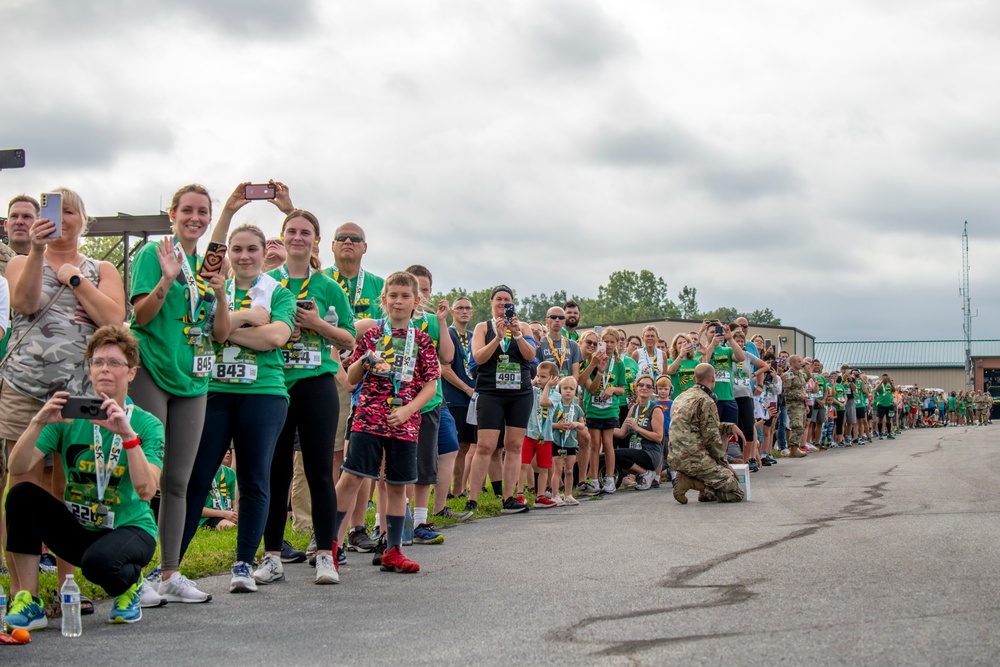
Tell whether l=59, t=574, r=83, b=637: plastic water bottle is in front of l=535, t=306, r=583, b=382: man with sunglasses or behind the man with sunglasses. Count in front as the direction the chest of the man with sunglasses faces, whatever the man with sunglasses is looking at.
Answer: in front

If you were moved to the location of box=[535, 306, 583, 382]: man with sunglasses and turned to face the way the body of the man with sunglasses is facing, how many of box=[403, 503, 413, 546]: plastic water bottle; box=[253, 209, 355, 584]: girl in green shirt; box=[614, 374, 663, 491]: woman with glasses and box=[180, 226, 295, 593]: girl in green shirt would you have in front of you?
3

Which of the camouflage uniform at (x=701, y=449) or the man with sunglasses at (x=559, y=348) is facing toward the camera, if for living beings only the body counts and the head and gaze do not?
the man with sunglasses

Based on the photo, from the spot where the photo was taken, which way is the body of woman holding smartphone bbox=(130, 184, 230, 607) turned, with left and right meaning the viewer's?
facing the viewer and to the right of the viewer

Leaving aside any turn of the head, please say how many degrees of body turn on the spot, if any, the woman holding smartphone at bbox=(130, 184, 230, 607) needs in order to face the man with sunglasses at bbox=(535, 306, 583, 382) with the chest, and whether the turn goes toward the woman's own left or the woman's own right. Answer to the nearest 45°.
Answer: approximately 90° to the woman's own left

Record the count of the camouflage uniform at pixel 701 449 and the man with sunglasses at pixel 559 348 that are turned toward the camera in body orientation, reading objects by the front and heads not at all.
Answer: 1

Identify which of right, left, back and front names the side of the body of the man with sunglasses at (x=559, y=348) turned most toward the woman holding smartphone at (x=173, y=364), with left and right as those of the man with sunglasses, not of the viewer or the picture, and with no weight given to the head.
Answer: front

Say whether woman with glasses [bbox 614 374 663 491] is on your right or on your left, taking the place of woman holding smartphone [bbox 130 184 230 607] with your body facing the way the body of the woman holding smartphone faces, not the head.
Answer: on your left

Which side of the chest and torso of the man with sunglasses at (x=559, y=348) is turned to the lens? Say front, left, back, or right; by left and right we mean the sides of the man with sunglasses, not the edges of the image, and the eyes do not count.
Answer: front

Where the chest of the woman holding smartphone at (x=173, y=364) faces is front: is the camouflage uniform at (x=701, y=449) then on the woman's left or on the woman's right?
on the woman's left

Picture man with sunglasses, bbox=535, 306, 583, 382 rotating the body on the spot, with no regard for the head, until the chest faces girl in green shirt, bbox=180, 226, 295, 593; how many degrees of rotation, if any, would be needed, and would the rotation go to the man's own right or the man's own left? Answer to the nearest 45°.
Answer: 0° — they already face them

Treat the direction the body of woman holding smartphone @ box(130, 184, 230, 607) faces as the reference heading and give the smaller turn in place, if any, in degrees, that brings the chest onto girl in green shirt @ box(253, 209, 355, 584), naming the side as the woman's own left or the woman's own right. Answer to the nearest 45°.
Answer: approximately 90° to the woman's own left
